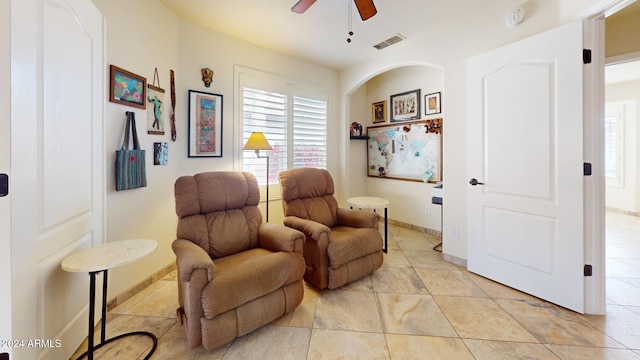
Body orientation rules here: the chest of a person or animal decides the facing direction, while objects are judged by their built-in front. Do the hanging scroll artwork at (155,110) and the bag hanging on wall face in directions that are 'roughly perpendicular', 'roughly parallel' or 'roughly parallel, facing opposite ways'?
roughly parallel

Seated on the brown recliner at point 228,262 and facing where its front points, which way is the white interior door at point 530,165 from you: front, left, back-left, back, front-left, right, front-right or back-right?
front-left

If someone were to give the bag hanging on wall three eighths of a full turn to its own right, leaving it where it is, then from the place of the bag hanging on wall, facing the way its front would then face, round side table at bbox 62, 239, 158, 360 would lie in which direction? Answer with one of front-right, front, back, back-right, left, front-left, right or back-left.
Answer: left

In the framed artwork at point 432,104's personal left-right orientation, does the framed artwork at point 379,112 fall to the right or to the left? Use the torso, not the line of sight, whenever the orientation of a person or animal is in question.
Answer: on its right

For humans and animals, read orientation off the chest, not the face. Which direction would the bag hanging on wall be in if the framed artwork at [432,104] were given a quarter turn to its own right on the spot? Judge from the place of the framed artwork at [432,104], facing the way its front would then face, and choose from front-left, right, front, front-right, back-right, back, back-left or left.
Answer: left

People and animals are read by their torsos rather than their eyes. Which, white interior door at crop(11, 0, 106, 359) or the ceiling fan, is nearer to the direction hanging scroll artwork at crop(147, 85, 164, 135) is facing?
the ceiling fan

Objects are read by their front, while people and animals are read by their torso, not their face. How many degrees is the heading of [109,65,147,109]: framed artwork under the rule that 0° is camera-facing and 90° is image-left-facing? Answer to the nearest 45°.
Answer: approximately 315°

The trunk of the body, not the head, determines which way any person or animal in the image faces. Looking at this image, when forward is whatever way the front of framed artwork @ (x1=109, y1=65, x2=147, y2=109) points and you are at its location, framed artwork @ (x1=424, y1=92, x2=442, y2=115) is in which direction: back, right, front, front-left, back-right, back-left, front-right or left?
front-left

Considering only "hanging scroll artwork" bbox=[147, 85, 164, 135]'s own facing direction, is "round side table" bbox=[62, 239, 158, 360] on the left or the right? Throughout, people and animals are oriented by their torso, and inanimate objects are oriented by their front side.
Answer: on its right

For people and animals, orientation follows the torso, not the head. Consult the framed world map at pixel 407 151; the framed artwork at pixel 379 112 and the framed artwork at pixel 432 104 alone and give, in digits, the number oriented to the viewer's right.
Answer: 0

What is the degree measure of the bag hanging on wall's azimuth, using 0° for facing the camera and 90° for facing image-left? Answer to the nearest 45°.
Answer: approximately 315°

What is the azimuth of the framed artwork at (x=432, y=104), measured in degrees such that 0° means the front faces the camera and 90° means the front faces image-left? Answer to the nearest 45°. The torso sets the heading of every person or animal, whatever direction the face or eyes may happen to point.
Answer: approximately 45°
